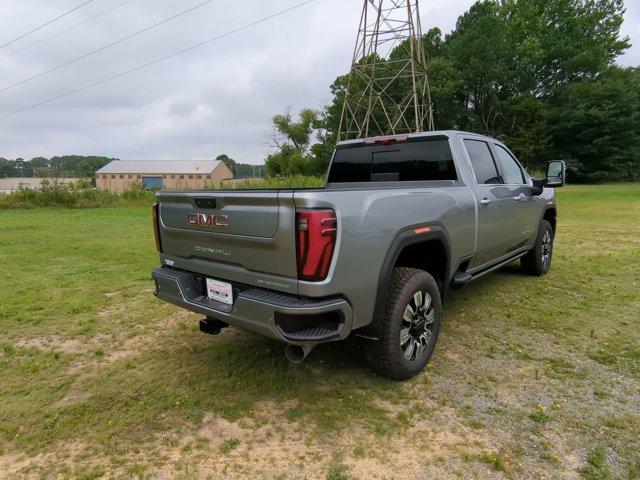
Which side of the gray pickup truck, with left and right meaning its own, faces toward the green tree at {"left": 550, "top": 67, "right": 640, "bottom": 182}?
front

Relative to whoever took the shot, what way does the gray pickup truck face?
facing away from the viewer and to the right of the viewer
